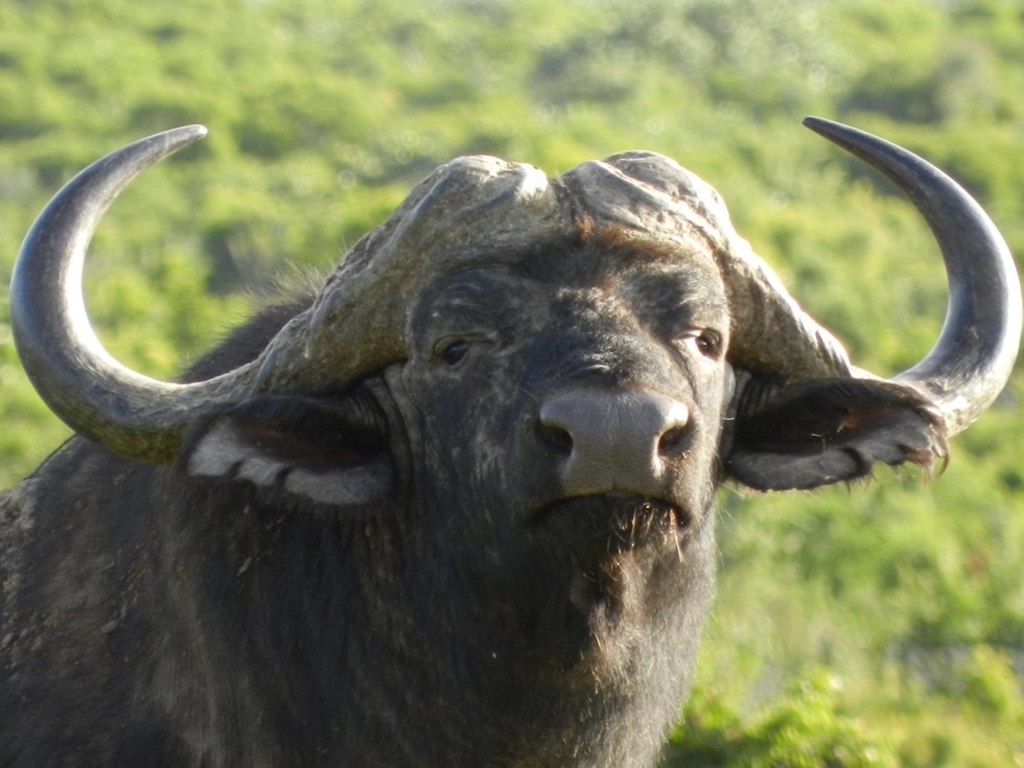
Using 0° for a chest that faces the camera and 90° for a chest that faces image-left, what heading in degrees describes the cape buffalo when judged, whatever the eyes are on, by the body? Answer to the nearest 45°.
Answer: approximately 315°
